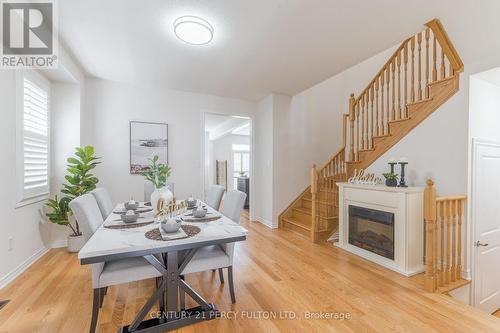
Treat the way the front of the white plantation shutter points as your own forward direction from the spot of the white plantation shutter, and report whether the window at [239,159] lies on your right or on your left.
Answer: on your left

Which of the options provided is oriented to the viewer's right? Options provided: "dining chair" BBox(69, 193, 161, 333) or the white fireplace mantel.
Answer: the dining chair

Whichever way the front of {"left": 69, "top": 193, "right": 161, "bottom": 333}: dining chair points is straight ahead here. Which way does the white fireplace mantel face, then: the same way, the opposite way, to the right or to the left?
the opposite way

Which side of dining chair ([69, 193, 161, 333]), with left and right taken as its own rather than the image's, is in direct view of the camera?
right

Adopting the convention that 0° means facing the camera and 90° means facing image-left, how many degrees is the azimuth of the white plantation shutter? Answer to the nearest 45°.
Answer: approximately 315°

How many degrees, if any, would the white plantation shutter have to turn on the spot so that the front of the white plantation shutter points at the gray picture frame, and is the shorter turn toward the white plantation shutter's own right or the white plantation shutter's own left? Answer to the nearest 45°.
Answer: approximately 45° to the white plantation shutter's own left

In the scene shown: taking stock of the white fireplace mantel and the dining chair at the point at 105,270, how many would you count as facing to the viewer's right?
1

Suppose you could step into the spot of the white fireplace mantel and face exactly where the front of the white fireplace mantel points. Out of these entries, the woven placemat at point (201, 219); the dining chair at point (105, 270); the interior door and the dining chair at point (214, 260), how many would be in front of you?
3

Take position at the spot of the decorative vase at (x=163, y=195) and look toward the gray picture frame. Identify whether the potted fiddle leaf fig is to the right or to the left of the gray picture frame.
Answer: left

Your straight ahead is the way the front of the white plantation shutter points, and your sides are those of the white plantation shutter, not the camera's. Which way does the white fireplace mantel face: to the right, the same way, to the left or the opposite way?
the opposite way

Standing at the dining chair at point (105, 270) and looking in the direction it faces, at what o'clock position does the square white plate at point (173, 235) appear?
The square white plate is roughly at 1 o'clock from the dining chair.
